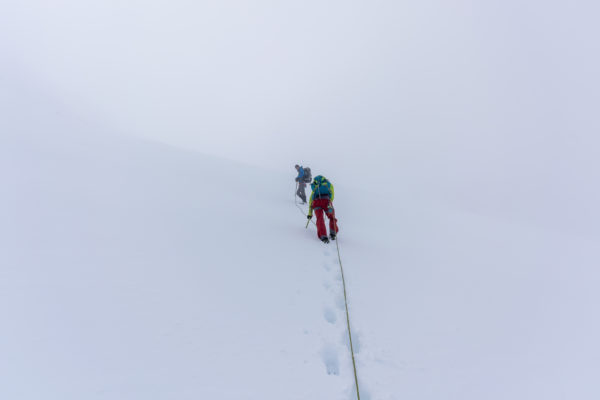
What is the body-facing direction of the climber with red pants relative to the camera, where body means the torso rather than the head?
away from the camera
